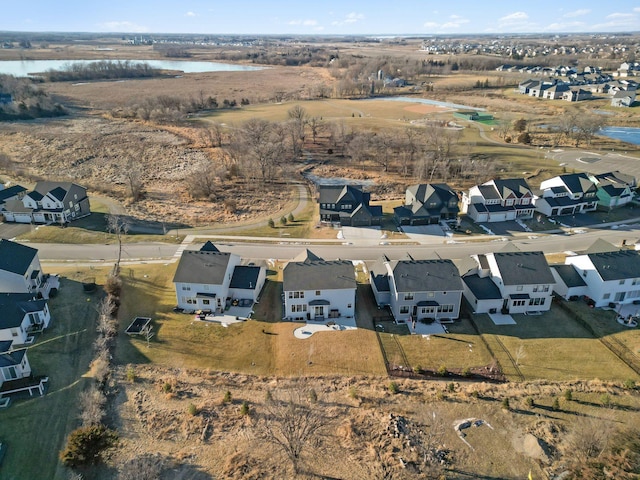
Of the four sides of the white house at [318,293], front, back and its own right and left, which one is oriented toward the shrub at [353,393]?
back

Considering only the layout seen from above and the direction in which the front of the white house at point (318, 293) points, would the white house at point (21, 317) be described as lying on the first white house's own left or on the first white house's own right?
on the first white house's own left

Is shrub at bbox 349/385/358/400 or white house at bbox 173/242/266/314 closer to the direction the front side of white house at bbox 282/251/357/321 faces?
the white house

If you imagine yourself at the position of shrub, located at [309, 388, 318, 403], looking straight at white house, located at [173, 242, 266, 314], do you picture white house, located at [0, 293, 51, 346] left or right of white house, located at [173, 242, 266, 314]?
left

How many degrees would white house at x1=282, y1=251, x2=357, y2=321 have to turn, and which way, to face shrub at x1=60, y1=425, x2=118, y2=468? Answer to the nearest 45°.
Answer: approximately 135° to its left

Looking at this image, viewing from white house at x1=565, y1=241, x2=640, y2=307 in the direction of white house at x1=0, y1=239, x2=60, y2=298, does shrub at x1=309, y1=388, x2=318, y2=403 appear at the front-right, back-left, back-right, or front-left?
front-left

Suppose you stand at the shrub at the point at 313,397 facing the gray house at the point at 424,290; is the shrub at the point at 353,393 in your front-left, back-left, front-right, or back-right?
front-right

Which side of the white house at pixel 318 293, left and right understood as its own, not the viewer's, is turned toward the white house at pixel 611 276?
right

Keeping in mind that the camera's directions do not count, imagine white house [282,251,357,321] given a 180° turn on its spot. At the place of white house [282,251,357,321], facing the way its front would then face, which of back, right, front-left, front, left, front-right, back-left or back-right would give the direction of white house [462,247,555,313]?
left

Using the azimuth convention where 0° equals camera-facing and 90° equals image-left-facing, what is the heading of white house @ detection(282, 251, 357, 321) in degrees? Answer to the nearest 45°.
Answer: approximately 180°

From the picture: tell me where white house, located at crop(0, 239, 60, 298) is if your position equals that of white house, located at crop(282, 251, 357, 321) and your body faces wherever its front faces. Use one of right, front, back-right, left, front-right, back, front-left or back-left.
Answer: left

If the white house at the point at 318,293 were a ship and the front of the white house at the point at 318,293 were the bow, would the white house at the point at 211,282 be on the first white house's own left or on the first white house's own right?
on the first white house's own left

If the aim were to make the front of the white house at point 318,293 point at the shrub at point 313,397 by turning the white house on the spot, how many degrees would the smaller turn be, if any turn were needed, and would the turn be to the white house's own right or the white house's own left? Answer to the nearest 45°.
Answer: approximately 180°

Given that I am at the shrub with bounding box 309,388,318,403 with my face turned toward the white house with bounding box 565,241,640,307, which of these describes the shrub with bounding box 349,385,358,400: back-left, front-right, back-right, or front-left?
front-right

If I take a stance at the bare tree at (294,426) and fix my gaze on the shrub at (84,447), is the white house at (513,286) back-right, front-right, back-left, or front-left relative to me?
back-right

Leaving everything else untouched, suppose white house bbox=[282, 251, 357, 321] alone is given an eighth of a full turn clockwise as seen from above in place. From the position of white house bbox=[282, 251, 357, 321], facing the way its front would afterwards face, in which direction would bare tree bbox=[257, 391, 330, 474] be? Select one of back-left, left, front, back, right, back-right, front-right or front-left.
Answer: back-right
